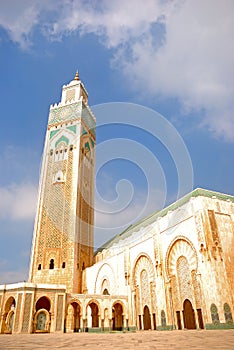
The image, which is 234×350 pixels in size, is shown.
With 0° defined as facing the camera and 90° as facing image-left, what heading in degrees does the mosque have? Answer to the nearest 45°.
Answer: approximately 45°
